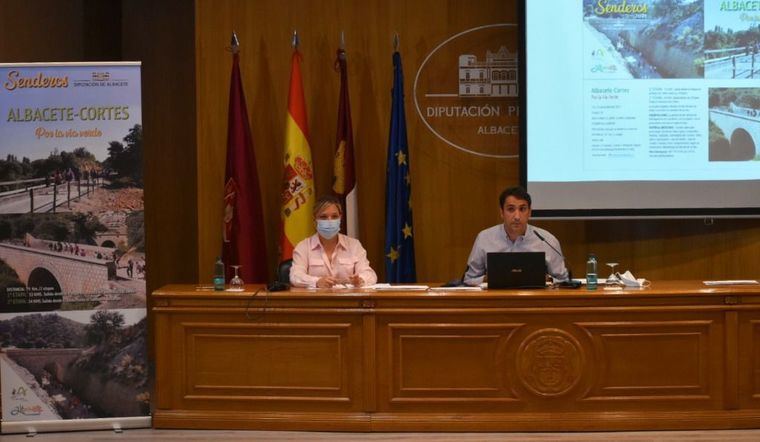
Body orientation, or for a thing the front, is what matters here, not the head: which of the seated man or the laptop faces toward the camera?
the seated man

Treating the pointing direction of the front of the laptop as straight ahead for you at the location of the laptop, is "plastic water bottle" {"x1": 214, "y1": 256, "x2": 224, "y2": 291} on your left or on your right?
on your left

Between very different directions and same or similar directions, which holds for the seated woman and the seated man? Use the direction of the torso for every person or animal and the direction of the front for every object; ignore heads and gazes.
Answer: same or similar directions

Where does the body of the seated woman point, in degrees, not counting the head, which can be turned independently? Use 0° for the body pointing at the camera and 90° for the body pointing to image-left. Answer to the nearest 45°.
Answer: approximately 0°

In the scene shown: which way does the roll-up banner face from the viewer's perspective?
toward the camera

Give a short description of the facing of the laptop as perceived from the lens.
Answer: facing away from the viewer

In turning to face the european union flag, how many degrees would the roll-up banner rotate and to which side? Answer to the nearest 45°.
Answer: approximately 90° to its left

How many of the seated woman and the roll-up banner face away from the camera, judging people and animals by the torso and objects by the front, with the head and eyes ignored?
0

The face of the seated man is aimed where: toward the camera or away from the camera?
toward the camera

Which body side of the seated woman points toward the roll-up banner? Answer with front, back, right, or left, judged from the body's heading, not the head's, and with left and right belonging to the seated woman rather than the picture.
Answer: right

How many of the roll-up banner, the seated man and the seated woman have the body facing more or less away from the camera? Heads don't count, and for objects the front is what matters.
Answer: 0

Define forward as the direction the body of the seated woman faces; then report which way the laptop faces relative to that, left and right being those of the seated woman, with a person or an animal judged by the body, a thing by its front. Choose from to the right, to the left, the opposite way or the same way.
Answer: the opposite way

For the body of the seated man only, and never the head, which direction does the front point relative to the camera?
toward the camera

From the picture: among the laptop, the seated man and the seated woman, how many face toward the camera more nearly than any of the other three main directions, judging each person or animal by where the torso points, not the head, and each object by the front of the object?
2

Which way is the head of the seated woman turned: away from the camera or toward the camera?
toward the camera

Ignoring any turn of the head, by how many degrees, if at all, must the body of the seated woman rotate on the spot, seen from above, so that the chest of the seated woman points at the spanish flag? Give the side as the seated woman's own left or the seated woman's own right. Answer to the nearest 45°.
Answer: approximately 180°

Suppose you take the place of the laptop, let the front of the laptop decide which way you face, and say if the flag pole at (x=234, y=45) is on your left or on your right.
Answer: on your left

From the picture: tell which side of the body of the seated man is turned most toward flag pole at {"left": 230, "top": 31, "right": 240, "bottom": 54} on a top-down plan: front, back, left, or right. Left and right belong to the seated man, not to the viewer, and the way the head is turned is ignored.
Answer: right

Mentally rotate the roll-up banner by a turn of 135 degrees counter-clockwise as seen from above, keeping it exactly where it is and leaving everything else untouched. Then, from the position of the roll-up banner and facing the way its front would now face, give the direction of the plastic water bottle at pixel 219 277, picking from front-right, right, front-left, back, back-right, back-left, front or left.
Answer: front-right
